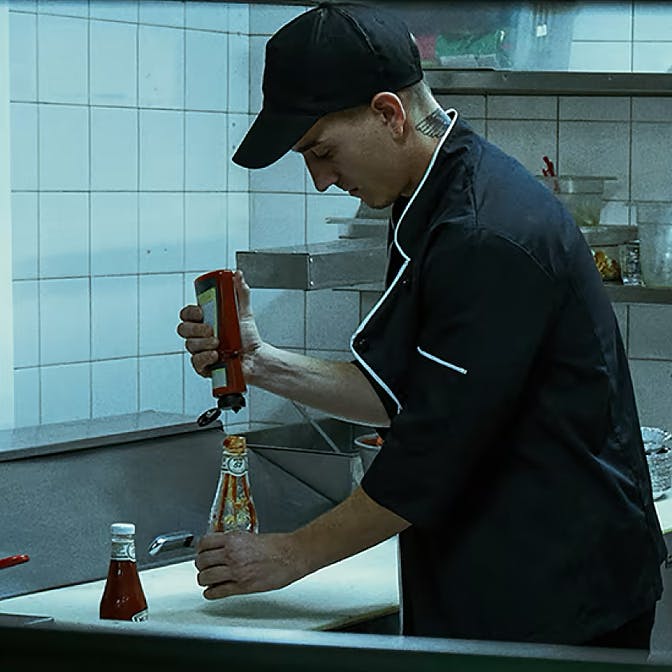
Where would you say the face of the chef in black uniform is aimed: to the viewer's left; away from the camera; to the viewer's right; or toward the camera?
to the viewer's left

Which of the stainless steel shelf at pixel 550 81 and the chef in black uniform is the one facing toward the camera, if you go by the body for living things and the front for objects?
the stainless steel shelf

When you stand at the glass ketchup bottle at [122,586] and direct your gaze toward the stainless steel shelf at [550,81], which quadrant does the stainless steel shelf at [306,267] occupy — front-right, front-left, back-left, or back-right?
front-left

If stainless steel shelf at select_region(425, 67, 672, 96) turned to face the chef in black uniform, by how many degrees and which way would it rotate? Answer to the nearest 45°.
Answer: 0° — it already faces them

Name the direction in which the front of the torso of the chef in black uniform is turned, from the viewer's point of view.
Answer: to the viewer's left

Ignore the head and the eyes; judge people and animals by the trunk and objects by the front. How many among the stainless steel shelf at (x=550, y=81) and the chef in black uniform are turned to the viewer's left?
1

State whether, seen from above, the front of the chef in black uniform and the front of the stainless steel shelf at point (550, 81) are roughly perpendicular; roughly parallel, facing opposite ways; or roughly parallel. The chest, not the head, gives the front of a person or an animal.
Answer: roughly perpendicular

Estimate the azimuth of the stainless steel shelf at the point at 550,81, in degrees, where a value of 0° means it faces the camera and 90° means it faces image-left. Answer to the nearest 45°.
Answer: approximately 0°
